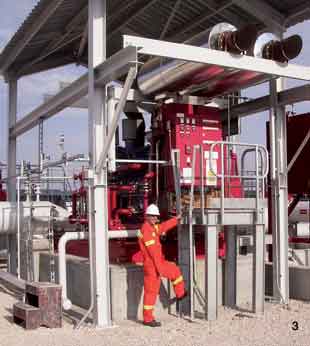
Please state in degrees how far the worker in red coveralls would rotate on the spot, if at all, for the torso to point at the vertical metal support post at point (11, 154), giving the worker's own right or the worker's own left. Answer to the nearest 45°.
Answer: approximately 135° to the worker's own left

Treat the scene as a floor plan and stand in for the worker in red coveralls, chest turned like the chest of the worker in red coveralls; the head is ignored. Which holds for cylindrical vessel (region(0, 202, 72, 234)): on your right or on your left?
on your left

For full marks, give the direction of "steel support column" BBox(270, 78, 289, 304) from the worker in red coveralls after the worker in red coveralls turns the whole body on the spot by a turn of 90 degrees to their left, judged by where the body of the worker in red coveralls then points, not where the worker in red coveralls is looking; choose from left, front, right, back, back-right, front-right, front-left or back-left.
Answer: front-right

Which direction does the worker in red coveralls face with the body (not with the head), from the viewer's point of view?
to the viewer's right

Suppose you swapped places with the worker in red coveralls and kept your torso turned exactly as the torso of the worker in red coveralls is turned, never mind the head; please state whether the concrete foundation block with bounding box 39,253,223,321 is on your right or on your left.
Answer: on your left
